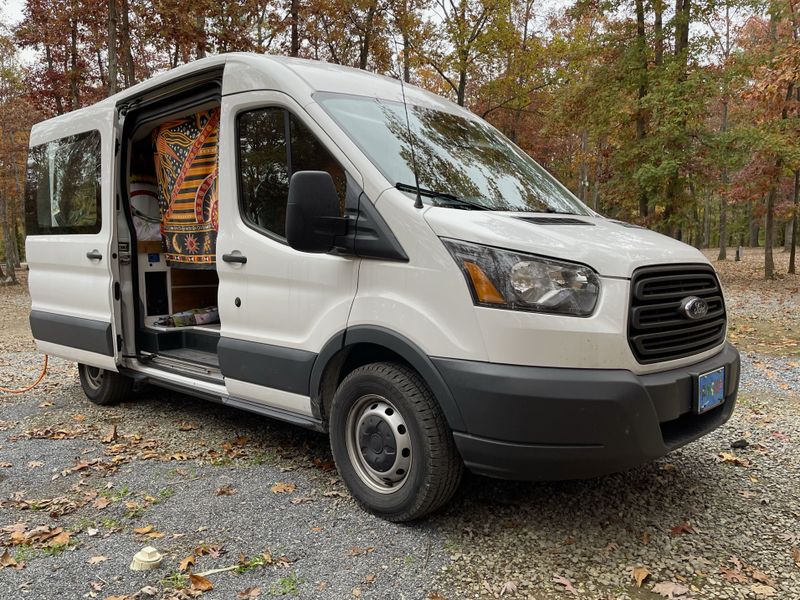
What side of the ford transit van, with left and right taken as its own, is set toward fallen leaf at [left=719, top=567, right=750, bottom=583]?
front

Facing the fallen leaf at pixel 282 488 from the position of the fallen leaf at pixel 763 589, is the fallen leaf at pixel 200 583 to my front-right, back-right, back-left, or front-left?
front-left

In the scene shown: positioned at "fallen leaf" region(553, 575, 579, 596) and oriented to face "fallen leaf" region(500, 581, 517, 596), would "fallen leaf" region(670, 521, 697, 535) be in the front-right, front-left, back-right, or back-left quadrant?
back-right

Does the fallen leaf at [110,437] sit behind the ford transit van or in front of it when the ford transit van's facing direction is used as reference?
behind

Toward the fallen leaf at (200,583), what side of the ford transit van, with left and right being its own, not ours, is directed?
right

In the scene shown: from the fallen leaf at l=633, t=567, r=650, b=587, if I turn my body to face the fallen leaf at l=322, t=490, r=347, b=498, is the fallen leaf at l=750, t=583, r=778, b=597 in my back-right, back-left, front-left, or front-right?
back-right

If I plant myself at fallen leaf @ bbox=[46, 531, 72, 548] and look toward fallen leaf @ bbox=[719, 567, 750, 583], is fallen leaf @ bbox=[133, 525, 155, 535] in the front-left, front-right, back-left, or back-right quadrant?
front-left

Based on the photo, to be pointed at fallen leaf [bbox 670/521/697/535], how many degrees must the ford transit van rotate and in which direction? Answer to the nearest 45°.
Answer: approximately 45° to its left
